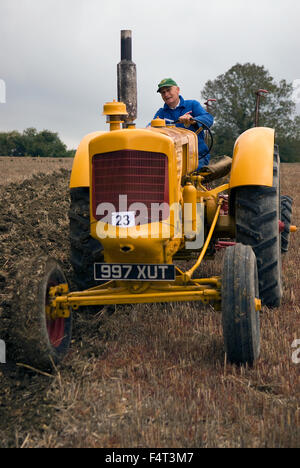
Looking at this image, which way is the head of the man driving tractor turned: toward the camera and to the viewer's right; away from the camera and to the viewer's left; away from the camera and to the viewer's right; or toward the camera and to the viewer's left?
toward the camera and to the viewer's left

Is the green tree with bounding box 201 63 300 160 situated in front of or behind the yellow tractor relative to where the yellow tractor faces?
behind

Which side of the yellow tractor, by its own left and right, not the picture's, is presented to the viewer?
front
